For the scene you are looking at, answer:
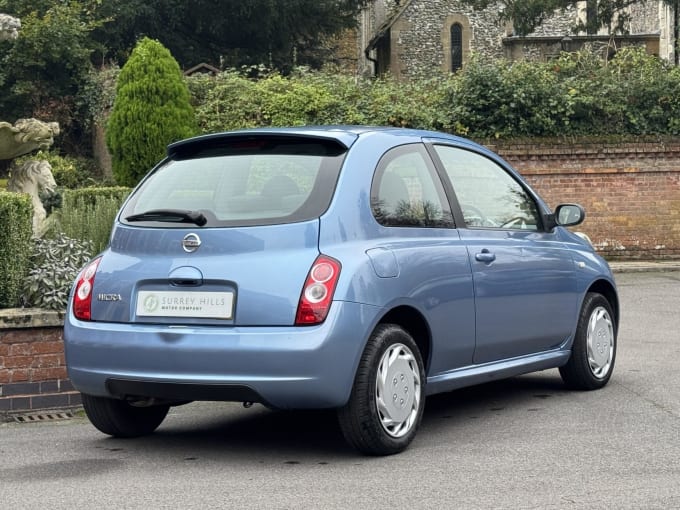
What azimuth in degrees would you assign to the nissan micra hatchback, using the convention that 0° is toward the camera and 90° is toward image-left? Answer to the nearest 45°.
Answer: approximately 225°

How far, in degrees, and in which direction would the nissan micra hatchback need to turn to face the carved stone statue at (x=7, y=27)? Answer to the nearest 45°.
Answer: approximately 90° to its left

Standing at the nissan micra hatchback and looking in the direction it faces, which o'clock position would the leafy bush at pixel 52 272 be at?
The leafy bush is roughly at 9 o'clock from the nissan micra hatchback.

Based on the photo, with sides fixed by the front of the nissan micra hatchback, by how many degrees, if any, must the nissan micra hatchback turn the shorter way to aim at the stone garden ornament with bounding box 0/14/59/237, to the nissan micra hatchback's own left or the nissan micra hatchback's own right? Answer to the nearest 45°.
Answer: approximately 90° to the nissan micra hatchback's own left

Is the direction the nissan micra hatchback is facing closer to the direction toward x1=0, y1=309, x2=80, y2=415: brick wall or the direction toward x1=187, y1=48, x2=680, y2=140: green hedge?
the green hedge

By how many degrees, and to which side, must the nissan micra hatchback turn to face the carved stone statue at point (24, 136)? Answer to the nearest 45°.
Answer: approximately 90° to its left

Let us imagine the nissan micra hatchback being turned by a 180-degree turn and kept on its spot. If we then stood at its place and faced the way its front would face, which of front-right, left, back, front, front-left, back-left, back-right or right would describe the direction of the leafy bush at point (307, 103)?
back-right

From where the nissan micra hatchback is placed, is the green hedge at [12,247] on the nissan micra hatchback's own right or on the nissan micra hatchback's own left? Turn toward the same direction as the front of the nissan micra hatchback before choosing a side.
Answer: on the nissan micra hatchback's own left

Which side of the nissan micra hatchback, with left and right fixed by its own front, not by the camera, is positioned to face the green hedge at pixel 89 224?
left

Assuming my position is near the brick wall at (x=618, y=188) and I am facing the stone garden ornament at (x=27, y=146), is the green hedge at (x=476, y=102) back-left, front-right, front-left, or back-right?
front-right
